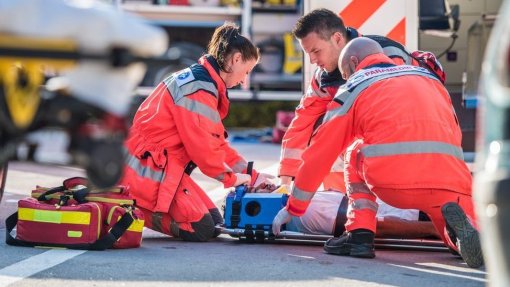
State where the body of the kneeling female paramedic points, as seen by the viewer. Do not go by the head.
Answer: to the viewer's right

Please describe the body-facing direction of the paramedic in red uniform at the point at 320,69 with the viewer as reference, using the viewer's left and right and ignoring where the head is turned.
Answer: facing the viewer and to the left of the viewer

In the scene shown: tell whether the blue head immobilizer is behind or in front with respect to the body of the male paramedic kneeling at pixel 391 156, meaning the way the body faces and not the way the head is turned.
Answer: in front

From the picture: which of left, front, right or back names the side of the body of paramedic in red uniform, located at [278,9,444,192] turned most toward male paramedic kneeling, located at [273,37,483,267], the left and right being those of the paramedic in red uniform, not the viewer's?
left

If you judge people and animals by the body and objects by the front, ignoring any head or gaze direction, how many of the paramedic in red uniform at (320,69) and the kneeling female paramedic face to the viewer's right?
1

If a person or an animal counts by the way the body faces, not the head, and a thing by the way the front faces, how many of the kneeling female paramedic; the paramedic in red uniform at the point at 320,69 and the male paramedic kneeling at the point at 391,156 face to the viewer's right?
1

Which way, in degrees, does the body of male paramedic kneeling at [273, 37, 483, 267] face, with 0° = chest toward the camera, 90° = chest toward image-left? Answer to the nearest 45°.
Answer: approximately 135°

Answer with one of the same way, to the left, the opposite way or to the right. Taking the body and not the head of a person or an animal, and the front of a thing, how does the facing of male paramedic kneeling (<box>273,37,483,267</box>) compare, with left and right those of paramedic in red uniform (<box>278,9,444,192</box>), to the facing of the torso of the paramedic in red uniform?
to the right
